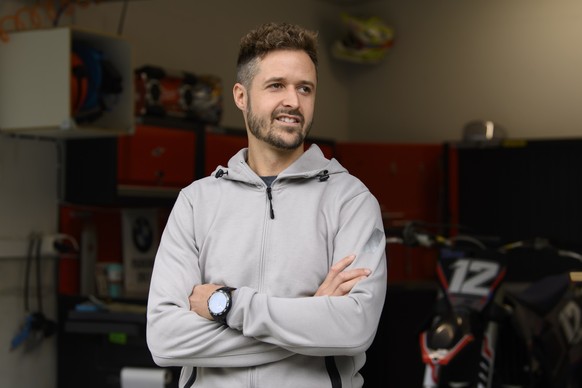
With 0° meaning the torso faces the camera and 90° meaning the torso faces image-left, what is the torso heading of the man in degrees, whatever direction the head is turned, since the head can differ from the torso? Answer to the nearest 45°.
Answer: approximately 0°

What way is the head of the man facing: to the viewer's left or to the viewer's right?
to the viewer's right

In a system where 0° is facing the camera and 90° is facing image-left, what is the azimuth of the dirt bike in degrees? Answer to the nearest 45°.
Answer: approximately 45°

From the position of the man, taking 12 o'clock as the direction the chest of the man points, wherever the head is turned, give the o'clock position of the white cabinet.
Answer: The white cabinet is roughly at 5 o'clock from the man.

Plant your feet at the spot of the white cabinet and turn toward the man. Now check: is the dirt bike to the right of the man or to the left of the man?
left
